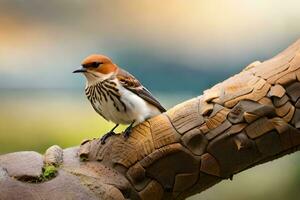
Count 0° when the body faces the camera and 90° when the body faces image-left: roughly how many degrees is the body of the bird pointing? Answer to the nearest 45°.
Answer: approximately 45°
